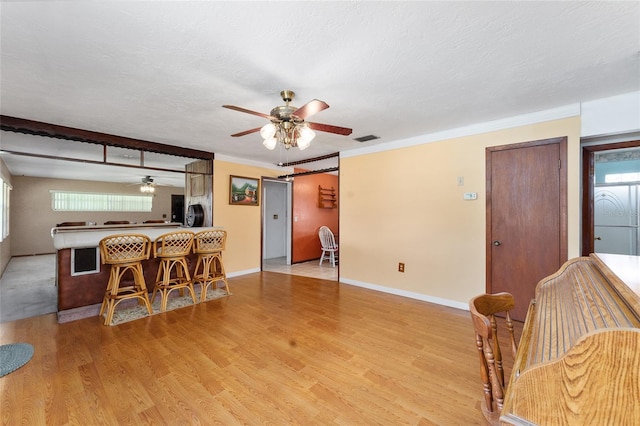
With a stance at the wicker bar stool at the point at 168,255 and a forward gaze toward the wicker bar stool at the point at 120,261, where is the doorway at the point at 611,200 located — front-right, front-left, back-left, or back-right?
back-left

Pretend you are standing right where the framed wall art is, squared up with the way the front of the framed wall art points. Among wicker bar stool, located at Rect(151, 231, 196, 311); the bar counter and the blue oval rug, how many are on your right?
3

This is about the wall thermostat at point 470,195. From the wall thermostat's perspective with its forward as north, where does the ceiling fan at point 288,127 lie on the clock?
The ceiling fan is roughly at 1 o'clock from the wall thermostat.

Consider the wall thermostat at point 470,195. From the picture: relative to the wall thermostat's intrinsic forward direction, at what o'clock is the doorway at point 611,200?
The doorway is roughly at 8 o'clock from the wall thermostat.

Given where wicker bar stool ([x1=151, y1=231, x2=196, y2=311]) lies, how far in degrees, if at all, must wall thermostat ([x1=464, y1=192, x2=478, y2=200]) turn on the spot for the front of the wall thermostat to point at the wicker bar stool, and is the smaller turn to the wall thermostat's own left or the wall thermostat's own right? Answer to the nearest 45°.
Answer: approximately 45° to the wall thermostat's own right

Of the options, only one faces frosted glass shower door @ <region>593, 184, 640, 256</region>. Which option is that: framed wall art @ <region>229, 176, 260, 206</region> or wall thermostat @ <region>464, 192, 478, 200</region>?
the framed wall art

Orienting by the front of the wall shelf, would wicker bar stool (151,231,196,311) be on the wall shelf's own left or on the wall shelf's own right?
on the wall shelf's own right
